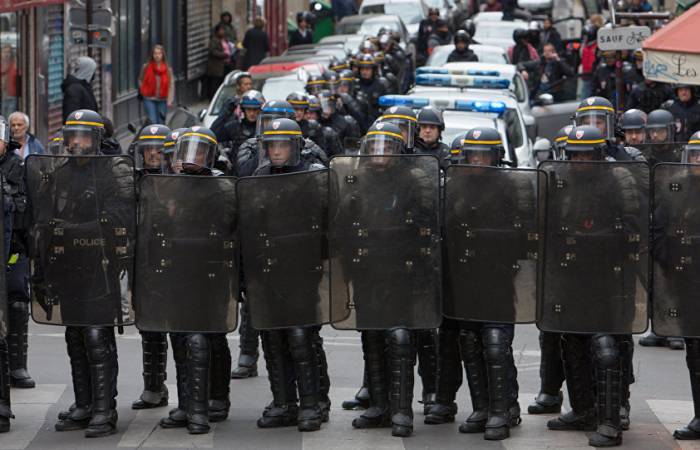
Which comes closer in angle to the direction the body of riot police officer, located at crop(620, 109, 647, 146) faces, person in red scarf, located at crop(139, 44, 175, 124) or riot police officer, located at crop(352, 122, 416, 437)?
the riot police officer

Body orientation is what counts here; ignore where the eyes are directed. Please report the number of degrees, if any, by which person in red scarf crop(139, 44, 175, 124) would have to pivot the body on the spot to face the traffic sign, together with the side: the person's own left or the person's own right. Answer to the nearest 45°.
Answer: approximately 45° to the person's own left

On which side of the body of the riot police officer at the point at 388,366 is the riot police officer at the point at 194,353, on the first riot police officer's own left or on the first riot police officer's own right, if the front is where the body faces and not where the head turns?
on the first riot police officer's own right

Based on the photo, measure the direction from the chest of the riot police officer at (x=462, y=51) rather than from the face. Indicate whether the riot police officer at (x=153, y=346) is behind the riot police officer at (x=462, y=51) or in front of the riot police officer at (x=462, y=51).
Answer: in front

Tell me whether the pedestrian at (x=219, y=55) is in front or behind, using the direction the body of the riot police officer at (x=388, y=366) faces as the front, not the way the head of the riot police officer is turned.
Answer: behind

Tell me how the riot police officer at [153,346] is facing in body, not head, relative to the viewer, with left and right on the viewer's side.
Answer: facing the viewer

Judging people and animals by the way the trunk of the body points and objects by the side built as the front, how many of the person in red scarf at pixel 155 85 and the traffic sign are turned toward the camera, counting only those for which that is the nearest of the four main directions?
2

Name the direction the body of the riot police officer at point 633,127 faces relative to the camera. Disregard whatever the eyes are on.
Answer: toward the camera

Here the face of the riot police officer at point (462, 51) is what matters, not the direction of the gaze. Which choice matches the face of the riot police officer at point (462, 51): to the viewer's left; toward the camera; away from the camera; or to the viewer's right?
toward the camera

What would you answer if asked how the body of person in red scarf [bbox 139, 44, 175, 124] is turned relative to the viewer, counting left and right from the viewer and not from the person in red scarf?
facing the viewer

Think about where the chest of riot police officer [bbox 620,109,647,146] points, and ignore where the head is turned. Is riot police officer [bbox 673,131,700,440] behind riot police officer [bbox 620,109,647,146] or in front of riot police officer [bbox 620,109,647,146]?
in front

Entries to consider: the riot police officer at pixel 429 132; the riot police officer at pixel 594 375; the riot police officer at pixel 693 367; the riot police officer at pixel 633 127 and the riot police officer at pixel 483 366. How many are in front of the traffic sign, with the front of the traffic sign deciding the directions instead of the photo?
5

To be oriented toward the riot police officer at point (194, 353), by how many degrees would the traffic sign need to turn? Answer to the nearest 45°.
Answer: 0° — it already faces them

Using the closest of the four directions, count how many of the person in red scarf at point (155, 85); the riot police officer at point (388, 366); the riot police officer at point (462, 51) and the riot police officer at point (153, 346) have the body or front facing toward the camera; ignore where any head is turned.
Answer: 4
